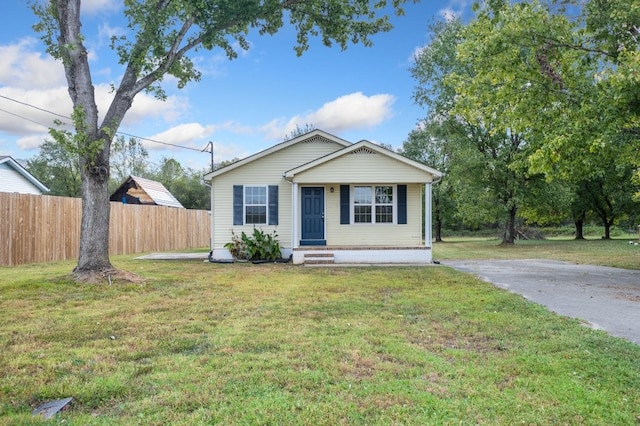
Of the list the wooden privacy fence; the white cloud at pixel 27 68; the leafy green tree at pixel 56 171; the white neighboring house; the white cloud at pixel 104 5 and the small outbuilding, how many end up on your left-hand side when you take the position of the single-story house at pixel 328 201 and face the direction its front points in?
0

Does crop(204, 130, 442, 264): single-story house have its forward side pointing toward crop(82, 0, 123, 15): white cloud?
no

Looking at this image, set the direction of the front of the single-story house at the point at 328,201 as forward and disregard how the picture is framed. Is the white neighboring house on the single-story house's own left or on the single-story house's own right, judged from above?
on the single-story house's own right

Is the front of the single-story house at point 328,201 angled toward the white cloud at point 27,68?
no

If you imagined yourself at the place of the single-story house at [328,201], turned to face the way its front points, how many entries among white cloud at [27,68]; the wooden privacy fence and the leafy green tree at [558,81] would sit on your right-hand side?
2

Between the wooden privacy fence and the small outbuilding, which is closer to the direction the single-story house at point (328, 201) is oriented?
the wooden privacy fence

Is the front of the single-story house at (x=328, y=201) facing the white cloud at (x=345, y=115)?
no

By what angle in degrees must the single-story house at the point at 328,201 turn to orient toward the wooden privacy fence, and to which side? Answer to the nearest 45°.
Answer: approximately 90° to its right

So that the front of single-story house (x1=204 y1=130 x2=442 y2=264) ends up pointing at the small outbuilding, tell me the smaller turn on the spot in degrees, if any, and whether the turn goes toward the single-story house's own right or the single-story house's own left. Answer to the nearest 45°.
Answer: approximately 135° to the single-story house's own right

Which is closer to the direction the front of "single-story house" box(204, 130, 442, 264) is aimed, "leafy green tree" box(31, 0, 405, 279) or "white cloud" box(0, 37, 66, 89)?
the leafy green tree

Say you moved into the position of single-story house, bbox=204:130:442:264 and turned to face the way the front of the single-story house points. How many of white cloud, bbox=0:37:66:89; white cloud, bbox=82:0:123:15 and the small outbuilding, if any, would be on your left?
0

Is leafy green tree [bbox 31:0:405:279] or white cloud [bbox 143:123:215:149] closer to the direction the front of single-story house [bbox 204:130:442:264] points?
the leafy green tree

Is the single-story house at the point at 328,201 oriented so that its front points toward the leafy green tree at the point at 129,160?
no

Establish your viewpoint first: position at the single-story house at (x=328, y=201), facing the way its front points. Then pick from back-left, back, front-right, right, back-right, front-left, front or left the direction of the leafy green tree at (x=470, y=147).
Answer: back-left

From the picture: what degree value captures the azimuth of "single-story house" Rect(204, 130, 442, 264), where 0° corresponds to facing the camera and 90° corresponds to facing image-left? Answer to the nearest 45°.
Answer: approximately 0°
